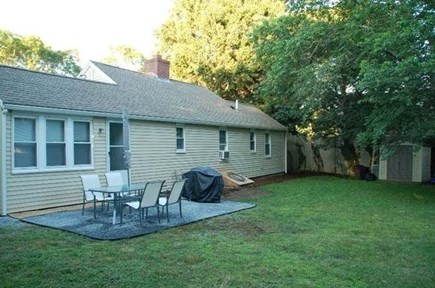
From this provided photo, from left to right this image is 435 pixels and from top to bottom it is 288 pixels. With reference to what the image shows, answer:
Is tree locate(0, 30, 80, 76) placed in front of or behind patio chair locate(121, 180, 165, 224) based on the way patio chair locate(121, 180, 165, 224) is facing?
in front

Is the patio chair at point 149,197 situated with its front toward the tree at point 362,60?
no

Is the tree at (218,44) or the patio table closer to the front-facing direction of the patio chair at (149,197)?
the patio table

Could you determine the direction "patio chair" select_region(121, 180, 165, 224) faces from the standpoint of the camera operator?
facing away from the viewer and to the left of the viewer

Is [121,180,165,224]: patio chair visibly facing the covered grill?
no

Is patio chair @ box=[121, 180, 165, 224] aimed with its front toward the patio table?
yes

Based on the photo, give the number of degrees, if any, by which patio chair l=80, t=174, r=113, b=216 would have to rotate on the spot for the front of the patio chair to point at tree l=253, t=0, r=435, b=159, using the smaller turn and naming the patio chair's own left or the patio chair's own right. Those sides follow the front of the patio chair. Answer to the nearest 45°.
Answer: approximately 45° to the patio chair's own left

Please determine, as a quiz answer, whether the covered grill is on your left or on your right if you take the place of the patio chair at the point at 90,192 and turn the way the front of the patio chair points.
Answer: on your left

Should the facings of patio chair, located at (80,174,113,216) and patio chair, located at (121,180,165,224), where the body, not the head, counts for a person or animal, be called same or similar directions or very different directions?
very different directions

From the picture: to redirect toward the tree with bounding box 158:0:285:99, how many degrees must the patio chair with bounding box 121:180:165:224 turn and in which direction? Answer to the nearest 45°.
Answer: approximately 45° to its right

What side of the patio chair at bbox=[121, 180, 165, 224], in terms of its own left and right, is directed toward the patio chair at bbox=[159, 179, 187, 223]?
right

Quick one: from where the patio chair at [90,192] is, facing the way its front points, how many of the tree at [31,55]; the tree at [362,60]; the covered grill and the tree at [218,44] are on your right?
0

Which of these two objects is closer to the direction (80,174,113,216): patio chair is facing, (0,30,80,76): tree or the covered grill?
the covered grill

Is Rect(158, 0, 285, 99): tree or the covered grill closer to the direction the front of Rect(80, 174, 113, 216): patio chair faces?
the covered grill

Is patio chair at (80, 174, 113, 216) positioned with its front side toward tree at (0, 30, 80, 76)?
no

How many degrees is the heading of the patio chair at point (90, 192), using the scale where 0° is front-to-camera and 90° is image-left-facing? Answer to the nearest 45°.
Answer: approximately 315°

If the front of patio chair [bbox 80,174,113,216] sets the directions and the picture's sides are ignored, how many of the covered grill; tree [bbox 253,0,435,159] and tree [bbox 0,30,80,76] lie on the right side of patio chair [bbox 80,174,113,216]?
0

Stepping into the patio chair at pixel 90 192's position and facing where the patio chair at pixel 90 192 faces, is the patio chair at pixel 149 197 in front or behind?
in front
